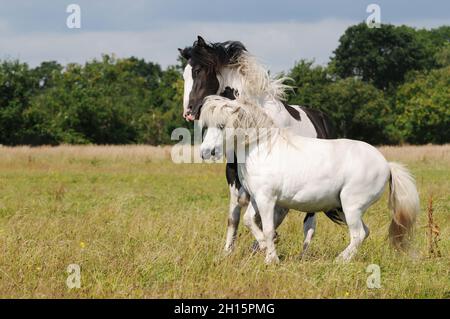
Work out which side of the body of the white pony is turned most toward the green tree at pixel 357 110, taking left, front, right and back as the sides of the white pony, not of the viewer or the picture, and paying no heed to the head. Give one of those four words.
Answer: right

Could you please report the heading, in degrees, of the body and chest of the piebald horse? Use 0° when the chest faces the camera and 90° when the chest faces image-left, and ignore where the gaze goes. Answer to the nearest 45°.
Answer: approximately 45°

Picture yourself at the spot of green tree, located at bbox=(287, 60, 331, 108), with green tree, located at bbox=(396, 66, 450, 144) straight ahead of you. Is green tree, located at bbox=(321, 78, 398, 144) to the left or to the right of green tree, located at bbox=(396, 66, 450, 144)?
right

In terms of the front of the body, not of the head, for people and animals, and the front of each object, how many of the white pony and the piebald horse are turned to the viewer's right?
0

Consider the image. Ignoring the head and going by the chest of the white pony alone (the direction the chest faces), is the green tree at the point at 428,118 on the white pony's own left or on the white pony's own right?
on the white pony's own right

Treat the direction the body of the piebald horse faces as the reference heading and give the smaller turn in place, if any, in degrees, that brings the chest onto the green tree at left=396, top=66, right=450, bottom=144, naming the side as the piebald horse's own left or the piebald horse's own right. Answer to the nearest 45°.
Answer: approximately 135° to the piebald horse's own right

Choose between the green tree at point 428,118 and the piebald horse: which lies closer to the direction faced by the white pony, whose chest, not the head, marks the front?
the piebald horse

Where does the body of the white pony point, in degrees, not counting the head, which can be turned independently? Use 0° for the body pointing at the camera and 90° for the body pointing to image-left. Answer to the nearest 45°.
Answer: approximately 90°

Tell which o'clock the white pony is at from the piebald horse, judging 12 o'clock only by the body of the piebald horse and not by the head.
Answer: The white pony is roughly at 9 o'clock from the piebald horse.
